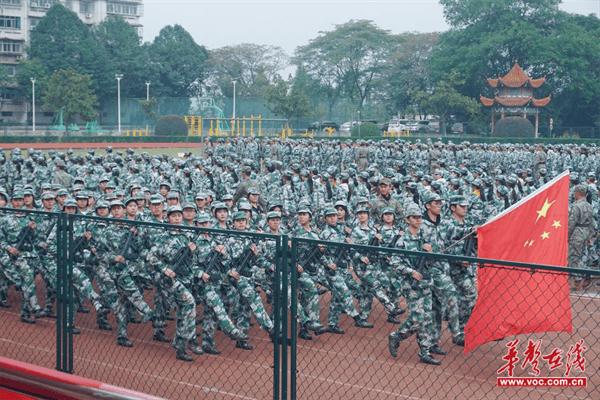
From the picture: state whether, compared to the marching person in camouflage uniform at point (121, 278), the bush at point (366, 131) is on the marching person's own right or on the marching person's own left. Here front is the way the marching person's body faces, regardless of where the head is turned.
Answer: on the marching person's own left

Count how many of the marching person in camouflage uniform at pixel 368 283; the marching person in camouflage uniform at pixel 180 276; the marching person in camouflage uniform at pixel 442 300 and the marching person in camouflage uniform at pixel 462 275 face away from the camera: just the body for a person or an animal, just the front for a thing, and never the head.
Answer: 0

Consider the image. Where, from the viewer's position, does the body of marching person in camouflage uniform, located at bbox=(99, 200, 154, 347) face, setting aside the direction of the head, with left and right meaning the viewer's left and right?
facing the viewer and to the right of the viewer

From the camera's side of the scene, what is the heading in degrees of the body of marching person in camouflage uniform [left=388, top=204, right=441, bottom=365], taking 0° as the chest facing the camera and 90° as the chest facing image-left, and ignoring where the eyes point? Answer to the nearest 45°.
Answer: approximately 315°

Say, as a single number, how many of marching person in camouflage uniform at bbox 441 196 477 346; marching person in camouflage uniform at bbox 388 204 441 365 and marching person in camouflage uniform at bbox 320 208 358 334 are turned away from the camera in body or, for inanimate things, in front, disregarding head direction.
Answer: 0

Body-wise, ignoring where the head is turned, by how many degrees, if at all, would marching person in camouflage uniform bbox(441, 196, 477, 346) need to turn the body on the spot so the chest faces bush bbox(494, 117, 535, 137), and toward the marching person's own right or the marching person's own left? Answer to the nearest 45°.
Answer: approximately 135° to the marching person's own left

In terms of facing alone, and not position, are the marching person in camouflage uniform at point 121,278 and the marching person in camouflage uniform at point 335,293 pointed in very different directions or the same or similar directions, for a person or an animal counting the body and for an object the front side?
same or similar directions

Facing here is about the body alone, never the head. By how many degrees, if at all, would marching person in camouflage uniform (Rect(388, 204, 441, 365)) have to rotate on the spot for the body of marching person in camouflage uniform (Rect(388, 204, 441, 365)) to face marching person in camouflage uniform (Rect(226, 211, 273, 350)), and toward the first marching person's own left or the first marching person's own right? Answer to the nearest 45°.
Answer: approximately 135° to the first marching person's own right

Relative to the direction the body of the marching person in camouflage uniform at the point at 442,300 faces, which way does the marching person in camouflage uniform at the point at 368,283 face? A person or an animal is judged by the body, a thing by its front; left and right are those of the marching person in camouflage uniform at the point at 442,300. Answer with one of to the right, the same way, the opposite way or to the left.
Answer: the same way

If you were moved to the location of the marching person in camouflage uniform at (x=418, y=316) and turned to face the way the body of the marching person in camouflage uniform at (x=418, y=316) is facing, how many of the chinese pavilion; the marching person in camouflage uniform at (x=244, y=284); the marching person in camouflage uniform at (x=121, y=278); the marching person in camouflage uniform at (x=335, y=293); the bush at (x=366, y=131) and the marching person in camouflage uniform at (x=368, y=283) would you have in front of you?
0

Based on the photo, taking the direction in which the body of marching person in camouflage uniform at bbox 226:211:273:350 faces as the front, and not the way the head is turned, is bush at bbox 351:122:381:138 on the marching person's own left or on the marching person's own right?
on the marching person's own left

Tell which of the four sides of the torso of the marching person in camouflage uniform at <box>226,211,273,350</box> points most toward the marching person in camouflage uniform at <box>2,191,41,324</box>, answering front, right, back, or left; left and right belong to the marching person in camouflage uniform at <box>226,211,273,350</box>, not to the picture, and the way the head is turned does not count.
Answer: back

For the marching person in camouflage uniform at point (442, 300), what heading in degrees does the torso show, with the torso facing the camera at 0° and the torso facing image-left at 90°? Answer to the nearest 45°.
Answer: approximately 315°

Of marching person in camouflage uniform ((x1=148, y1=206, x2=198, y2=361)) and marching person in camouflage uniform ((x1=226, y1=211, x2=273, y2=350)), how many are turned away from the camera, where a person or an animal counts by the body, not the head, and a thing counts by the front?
0

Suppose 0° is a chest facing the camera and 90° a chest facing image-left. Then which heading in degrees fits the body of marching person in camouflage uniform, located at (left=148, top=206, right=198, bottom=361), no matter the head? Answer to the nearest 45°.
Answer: approximately 315°

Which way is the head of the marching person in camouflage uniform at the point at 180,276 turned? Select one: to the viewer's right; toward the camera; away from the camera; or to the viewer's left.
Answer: toward the camera

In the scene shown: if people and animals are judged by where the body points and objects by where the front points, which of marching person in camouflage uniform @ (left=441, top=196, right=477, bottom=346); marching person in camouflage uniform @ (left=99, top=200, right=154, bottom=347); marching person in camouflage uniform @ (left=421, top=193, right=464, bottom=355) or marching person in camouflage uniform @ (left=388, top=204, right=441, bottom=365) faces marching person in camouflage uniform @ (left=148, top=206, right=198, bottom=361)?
marching person in camouflage uniform @ (left=99, top=200, right=154, bottom=347)
